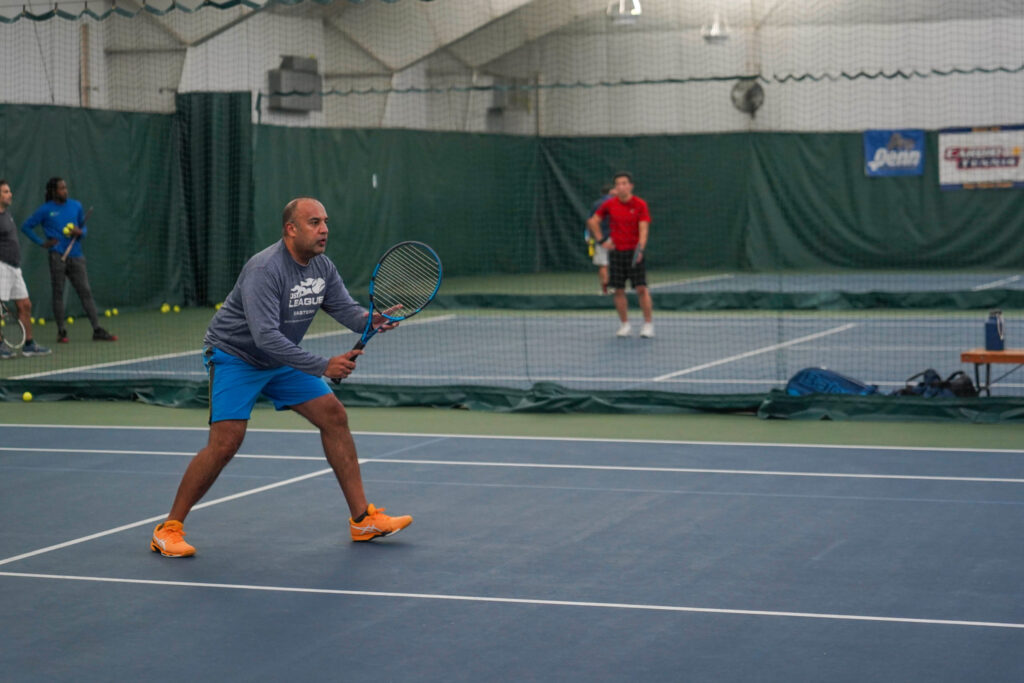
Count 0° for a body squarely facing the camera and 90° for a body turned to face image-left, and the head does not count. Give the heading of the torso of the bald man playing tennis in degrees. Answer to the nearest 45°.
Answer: approximately 315°

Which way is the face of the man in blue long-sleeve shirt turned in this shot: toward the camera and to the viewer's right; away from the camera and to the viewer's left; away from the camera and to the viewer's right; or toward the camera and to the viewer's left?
toward the camera and to the viewer's right

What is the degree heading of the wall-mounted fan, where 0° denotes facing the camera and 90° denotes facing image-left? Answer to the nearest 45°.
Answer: approximately 0°

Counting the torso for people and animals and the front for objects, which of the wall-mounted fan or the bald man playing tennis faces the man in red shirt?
the wall-mounted fan

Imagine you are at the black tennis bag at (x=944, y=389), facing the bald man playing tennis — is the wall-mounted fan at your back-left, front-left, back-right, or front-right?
back-right

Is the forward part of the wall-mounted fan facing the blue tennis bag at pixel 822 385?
yes

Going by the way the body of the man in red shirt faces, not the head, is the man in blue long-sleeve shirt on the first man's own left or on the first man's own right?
on the first man's own right

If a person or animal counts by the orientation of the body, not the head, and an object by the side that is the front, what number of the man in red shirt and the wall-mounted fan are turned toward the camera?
2
